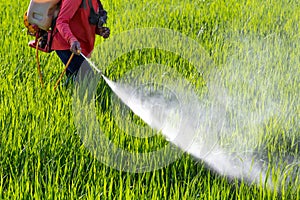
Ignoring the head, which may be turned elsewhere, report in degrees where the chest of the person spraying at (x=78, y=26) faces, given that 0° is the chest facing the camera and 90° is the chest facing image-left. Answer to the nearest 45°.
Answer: approximately 315°
